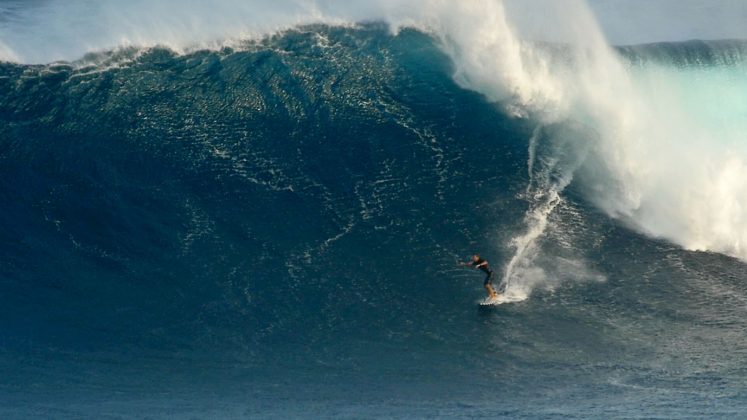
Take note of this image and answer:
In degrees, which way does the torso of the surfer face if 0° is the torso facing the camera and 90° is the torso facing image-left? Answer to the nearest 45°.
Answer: approximately 90°
